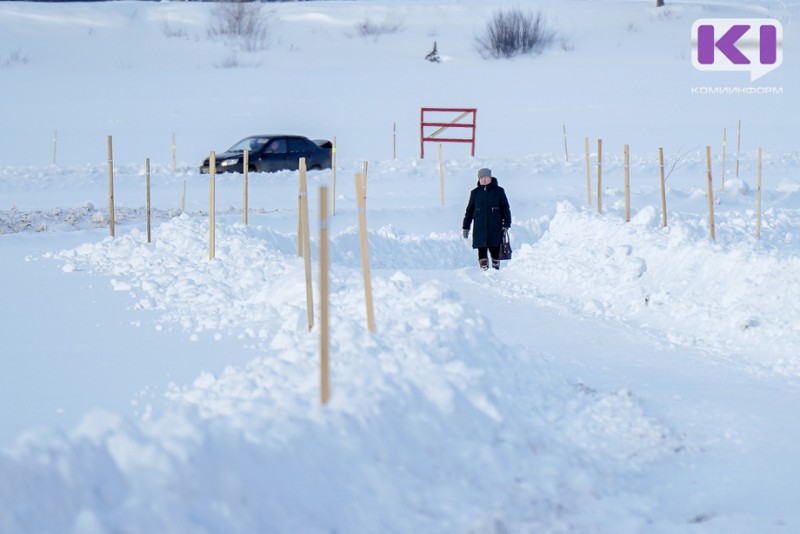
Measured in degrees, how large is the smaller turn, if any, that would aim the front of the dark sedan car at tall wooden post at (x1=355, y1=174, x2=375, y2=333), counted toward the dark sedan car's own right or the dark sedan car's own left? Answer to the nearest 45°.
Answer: approximately 45° to the dark sedan car's own left

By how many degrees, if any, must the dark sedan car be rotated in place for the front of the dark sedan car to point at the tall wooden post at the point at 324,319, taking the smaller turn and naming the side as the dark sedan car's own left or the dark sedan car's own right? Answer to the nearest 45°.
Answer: approximately 45° to the dark sedan car's own left

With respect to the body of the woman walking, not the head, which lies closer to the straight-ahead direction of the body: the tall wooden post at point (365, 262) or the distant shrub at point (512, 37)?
the tall wooden post

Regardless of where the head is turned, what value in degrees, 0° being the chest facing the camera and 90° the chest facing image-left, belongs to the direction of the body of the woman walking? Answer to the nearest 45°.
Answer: approximately 0°

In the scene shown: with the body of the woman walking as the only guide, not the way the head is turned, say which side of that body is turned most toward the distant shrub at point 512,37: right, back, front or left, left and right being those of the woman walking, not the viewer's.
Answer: back
